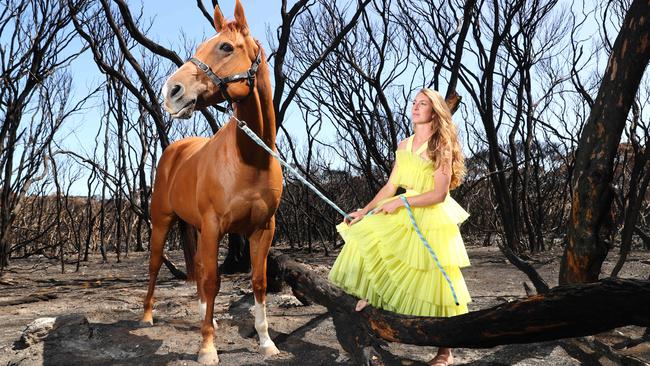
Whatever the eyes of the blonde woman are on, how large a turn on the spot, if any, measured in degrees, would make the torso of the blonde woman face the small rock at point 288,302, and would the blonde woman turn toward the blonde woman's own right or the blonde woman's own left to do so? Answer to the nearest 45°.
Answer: approximately 90° to the blonde woman's own right

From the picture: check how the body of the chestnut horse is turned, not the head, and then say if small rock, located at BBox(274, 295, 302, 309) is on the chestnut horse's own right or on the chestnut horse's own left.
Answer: on the chestnut horse's own left

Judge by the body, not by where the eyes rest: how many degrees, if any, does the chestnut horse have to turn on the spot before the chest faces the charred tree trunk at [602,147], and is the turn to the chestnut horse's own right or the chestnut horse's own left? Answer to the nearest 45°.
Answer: approximately 45° to the chestnut horse's own left

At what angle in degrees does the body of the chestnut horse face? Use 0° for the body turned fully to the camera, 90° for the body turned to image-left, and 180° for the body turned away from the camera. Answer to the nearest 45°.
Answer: approximately 315°

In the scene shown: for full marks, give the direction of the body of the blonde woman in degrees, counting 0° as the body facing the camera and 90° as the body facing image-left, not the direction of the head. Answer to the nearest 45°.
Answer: approximately 45°

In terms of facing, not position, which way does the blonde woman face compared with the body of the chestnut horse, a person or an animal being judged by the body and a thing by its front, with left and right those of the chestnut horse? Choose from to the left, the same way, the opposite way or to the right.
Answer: to the right

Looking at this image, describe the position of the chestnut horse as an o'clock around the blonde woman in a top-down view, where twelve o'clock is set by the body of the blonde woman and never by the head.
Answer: The chestnut horse is roughly at 2 o'clock from the blonde woman.

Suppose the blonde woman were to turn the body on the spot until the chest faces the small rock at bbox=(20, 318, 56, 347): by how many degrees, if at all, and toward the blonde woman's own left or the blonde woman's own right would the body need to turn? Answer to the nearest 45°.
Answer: approximately 45° to the blonde woman's own right
